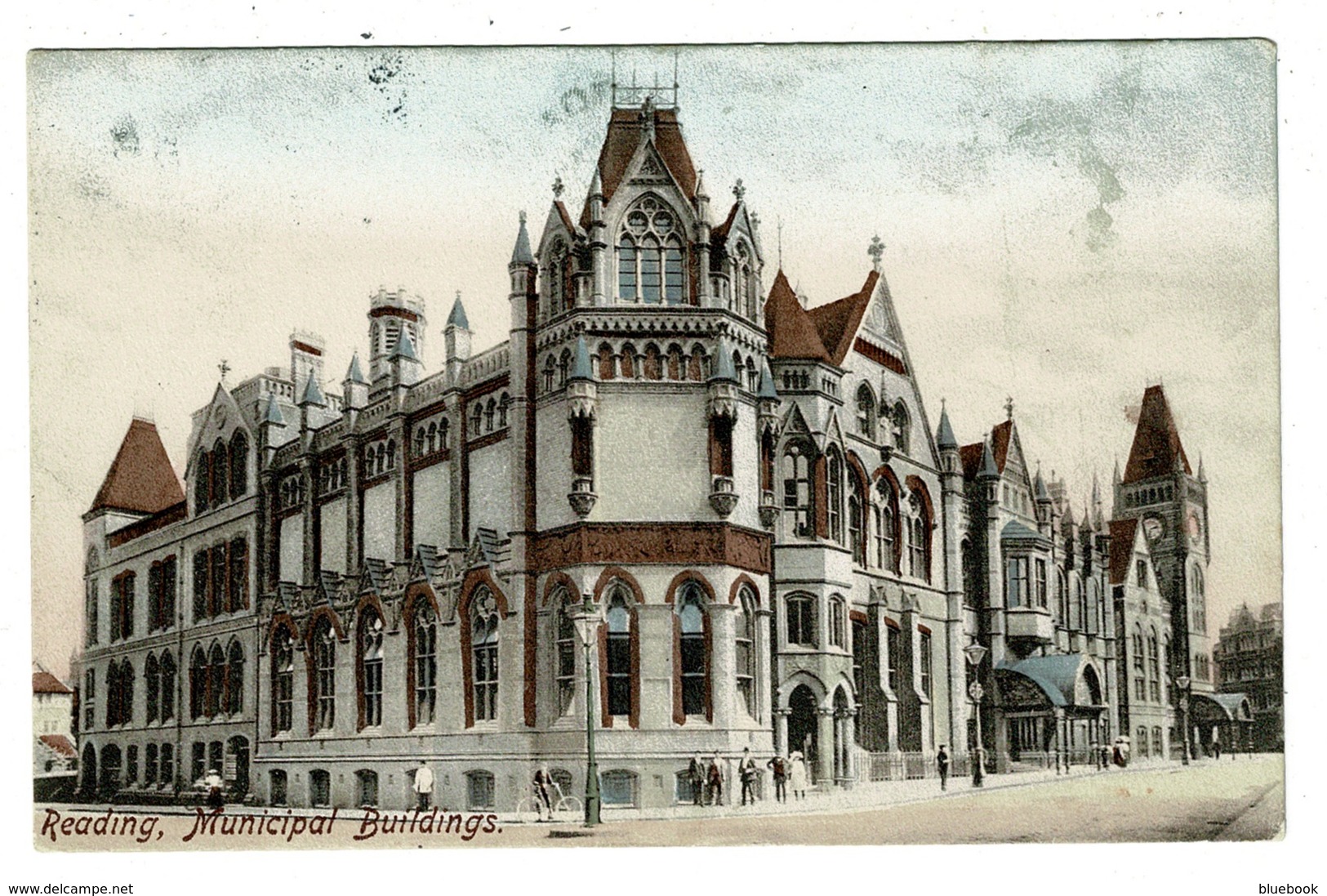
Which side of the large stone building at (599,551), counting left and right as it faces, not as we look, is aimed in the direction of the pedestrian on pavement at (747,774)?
front

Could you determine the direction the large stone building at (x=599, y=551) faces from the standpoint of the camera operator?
facing the viewer and to the right of the viewer
